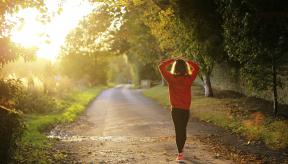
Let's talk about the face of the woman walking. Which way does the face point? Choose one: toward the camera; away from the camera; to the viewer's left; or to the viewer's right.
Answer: away from the camera

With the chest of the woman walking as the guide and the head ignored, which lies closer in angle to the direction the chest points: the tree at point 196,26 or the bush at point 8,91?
the tree

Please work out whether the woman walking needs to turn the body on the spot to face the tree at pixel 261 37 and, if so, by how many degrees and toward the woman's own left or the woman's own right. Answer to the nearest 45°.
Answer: approximately 45° to the woman's own right

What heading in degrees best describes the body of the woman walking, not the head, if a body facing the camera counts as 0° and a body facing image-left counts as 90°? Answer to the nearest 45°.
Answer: approximately 180°

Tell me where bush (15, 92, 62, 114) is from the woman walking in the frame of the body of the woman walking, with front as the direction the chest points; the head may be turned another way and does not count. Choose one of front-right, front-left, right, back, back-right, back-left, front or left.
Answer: front-left

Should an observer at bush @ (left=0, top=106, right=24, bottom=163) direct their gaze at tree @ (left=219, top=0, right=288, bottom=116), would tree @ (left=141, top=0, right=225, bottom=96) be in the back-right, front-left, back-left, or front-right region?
front-left

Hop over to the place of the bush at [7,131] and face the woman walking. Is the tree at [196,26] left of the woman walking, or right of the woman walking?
left

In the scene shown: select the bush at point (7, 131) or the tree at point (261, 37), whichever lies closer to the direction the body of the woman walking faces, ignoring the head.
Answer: the tree

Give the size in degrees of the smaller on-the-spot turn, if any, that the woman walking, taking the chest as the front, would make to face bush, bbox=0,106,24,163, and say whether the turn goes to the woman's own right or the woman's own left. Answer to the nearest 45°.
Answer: approximately 90° to the woman's own left

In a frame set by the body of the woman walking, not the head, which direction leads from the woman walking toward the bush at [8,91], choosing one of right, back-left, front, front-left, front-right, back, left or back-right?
left

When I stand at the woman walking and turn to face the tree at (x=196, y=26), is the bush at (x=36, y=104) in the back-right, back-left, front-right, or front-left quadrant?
front-left

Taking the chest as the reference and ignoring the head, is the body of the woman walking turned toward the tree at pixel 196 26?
yes

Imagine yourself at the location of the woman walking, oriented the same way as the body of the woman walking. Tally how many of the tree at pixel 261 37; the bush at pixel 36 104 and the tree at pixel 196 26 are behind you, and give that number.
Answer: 0

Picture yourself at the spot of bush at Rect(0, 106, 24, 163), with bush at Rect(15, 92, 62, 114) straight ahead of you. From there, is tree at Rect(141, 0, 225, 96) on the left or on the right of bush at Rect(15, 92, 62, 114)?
right
